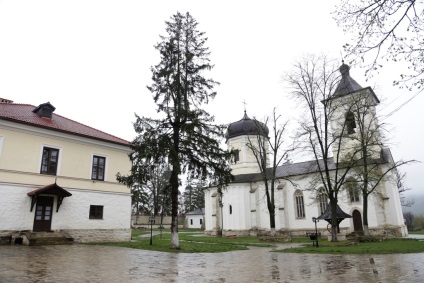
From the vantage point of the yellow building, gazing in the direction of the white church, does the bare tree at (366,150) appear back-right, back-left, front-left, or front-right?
front-right

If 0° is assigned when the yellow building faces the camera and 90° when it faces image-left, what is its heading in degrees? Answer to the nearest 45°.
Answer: approximately 315°

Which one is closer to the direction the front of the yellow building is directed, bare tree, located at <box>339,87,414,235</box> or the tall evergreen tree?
the tall evergreen tree

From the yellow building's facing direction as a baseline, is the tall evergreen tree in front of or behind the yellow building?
in front

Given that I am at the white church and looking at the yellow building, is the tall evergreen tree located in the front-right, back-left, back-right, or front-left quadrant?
front-left

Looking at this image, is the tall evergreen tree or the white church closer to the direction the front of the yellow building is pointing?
the tall evergreen tree

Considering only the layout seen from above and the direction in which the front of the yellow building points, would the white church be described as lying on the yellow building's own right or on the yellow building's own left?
on the yellow building's own left
